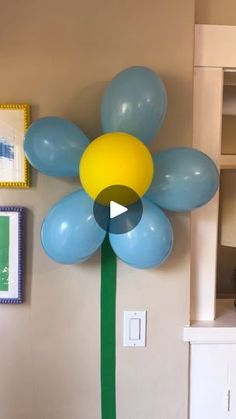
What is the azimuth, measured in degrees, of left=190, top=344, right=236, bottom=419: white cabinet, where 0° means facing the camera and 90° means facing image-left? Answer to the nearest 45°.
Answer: approximately 0°

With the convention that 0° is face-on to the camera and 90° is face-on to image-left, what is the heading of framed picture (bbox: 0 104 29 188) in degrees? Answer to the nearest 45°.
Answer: approximately 0°

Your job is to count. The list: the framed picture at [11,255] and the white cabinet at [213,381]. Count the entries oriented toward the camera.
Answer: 2
